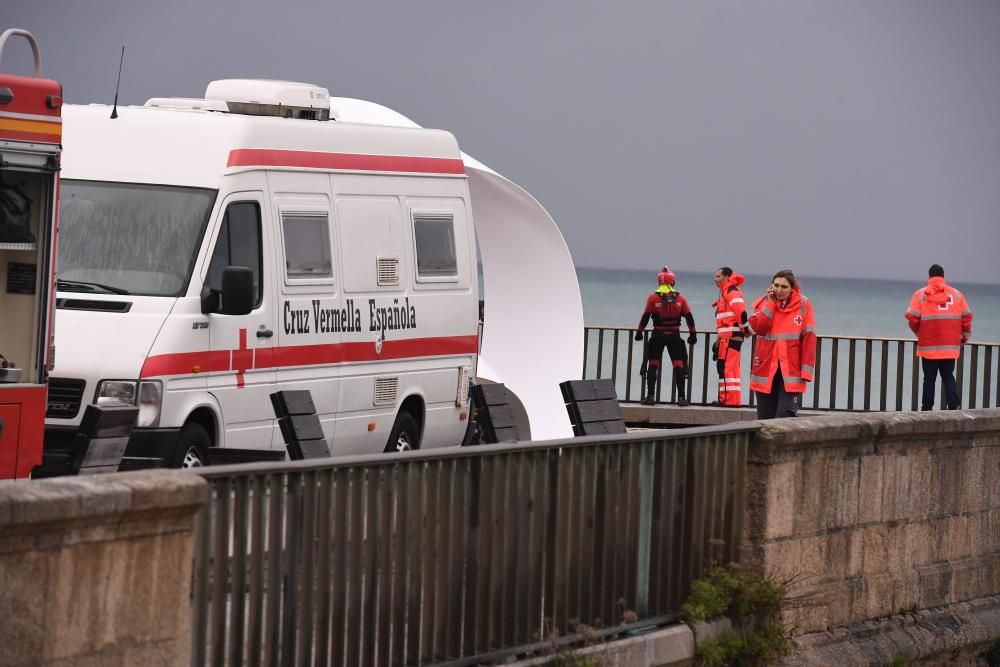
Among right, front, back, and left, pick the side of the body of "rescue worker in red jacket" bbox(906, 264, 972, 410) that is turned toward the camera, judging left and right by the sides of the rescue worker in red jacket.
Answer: back

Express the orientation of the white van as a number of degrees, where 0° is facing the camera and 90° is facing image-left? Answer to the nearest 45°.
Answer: approximately 45°

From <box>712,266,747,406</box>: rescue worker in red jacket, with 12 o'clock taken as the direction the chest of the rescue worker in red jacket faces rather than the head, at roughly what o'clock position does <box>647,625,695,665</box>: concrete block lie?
The concrete block is roughly at 9 o'clock from the rescue worker in red jacket.

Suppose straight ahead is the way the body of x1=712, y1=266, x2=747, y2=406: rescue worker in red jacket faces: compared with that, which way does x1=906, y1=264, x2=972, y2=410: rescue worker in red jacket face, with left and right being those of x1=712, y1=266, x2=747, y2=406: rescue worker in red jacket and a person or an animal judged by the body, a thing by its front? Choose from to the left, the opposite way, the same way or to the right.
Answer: to the right

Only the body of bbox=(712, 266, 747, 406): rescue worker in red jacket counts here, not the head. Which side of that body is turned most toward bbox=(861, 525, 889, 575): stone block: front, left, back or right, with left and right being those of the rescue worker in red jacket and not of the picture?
left

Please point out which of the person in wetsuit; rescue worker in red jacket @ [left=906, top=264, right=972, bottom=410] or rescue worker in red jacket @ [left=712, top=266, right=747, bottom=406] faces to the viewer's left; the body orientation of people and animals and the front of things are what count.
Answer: rescue worker in red jacket @ [left=712, top=266, right=747, bottom=406]
